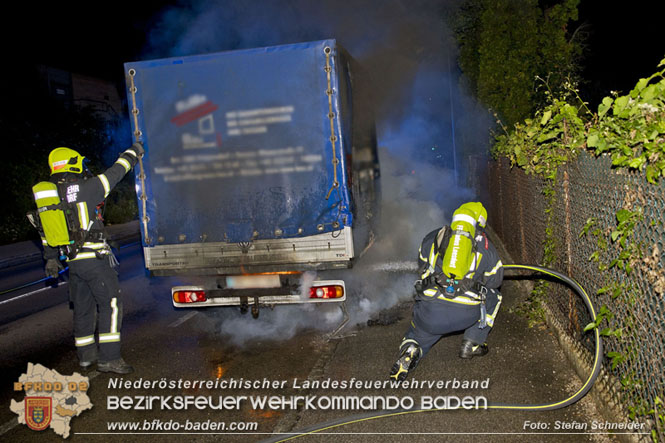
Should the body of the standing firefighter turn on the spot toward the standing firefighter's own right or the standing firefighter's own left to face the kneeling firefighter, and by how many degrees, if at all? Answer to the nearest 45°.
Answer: approximately 90° to the standing firefighter's own right

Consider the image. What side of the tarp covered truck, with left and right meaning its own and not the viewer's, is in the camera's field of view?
back

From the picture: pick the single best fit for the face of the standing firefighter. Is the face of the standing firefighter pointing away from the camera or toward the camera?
away from the camera

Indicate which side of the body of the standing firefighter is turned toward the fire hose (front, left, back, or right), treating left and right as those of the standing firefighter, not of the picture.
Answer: right

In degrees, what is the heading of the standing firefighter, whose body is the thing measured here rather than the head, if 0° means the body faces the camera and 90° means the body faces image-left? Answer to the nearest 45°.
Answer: approximately 225°

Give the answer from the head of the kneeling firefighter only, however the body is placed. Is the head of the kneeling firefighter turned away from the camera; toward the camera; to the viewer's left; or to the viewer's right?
away from the camera
